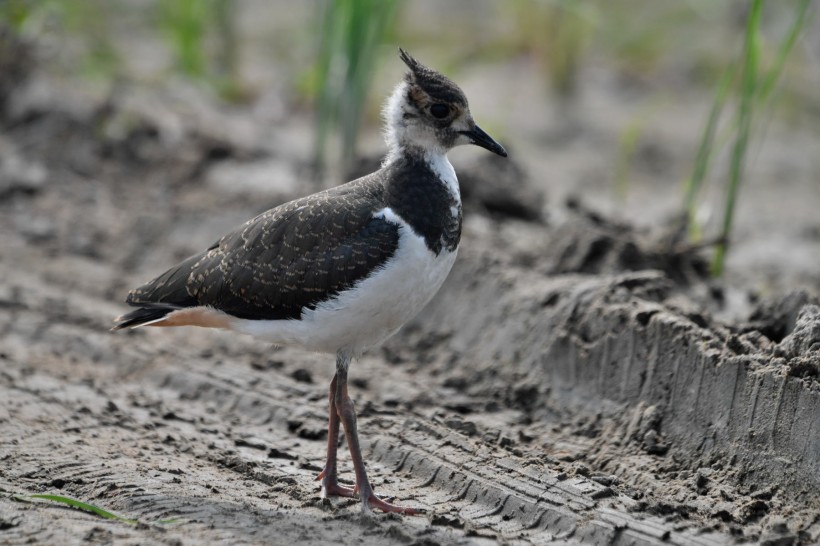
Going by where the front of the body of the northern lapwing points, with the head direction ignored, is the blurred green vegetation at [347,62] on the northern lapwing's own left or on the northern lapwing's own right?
on the northern lapwing's own left

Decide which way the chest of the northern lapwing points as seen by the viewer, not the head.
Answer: to the viewer's right

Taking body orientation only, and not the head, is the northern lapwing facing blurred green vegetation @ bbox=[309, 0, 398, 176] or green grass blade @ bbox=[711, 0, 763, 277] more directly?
the green grass blade

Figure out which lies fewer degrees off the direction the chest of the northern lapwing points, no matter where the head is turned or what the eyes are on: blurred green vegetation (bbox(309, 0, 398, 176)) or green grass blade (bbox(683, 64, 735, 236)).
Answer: the green grass blade

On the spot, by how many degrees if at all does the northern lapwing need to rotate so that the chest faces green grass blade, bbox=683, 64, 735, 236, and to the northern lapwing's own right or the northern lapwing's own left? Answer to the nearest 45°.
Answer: approximately 45° to the northern lapwing's own left
